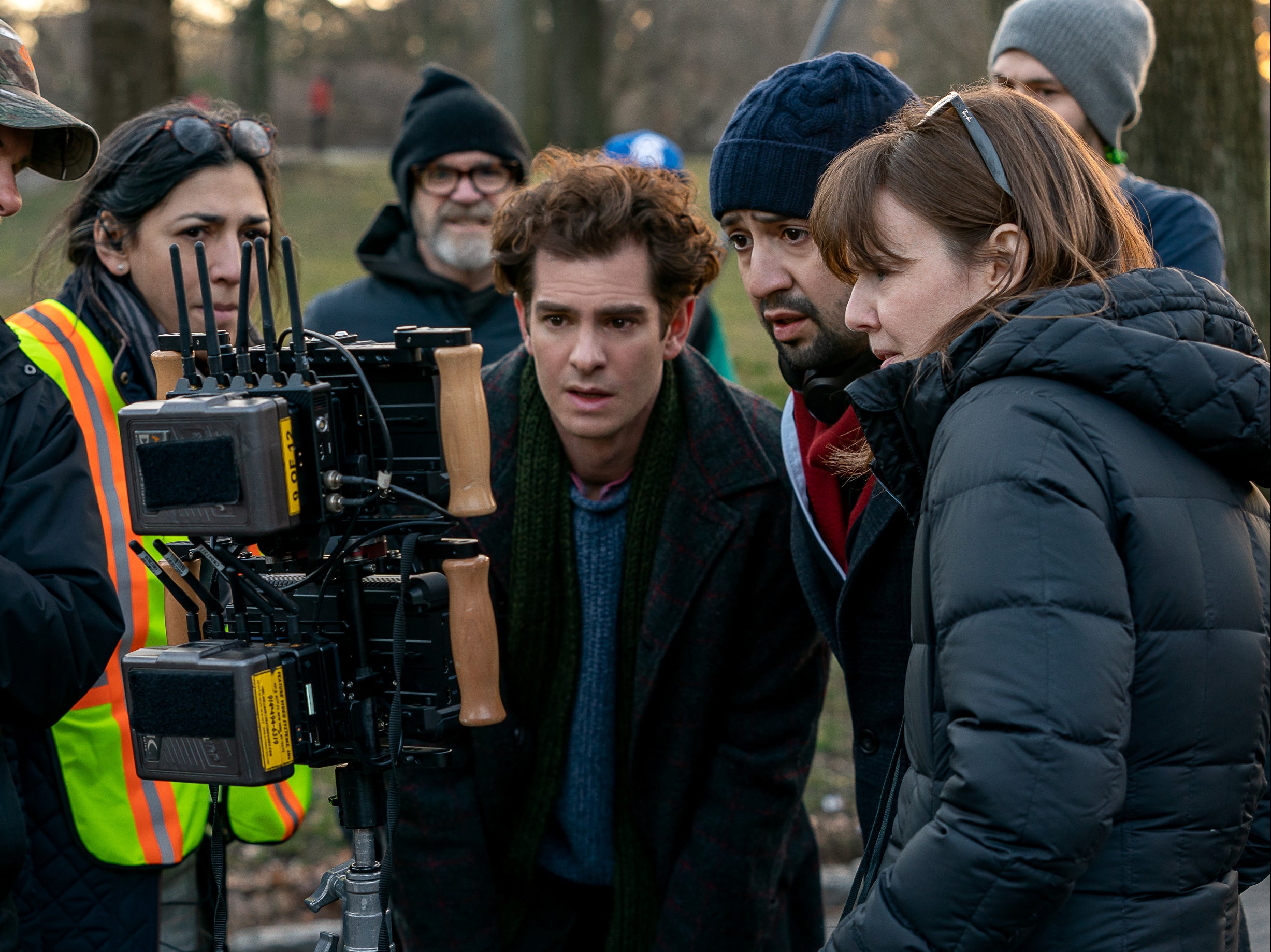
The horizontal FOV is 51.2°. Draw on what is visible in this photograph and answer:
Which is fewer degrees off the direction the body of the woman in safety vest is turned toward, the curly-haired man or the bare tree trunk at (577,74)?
the curly-haired man

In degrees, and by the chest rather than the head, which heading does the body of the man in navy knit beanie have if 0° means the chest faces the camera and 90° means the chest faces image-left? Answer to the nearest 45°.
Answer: approximately 45°

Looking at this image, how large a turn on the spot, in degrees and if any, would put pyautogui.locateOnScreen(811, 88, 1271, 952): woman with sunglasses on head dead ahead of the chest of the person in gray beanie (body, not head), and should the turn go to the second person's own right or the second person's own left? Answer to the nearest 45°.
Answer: approximately 45° to the second person's own left

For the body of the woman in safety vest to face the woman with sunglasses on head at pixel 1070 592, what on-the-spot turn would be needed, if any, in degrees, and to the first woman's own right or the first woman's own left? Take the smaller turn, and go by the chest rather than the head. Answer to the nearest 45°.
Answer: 0° — they already face them

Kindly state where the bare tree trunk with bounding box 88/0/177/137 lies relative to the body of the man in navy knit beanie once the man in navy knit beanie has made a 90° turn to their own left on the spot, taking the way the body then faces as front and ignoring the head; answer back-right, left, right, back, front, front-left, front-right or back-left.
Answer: back

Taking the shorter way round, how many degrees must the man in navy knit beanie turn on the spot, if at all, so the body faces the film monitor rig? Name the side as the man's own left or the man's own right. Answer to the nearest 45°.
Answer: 0° — they already face it

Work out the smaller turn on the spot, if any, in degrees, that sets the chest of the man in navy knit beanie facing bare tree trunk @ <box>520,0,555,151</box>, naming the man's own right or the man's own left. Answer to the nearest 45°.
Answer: approximately 135° to the man's own right
